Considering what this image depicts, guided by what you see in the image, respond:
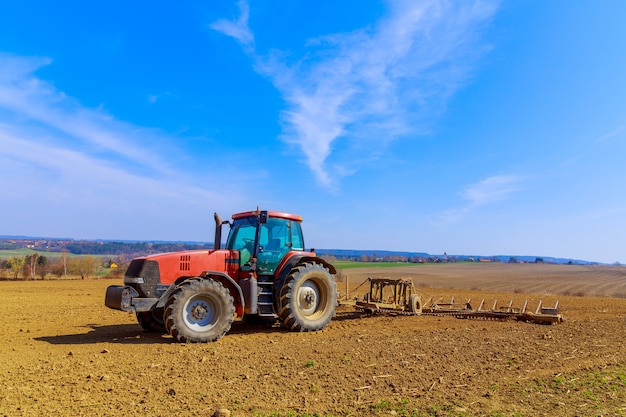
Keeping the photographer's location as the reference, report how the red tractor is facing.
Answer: facing the viewer and to the left of the viewer
